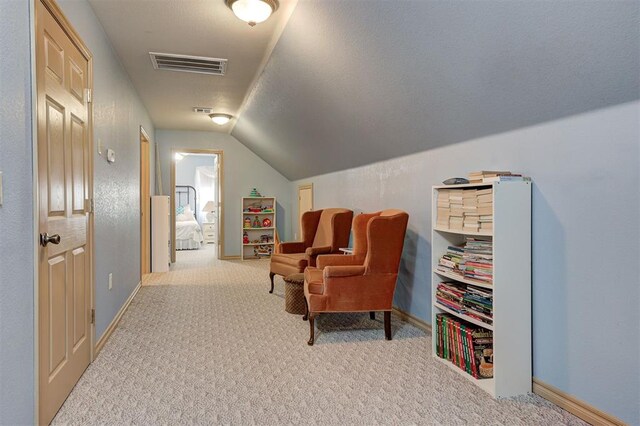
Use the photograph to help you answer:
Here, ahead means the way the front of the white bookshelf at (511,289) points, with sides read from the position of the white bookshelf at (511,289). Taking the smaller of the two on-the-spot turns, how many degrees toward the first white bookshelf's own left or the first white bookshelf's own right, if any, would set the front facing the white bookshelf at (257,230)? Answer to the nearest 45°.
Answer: approximately 90° to the first white bookshelf's own right

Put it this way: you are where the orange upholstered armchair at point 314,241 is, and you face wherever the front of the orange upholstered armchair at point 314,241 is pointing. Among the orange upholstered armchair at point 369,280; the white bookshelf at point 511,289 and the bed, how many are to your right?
1

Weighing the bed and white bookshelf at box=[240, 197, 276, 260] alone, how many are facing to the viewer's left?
0

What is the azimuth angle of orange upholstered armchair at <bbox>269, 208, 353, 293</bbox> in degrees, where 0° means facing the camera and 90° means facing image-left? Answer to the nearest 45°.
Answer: approximately 45°

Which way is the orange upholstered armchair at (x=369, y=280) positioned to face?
to the viewer's left

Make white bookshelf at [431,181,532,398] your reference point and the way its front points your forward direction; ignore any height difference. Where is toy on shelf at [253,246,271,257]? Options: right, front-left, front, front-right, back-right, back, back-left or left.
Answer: right

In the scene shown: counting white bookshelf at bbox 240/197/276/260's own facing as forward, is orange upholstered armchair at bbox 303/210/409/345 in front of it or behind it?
in front

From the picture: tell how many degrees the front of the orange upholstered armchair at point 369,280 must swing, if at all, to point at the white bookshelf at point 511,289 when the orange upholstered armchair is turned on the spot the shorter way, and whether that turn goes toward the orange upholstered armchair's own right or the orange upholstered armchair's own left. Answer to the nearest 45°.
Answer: approximately 135° to the orange upholstered armchair's own left

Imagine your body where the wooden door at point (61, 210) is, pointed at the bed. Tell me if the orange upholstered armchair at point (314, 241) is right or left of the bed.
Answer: right
